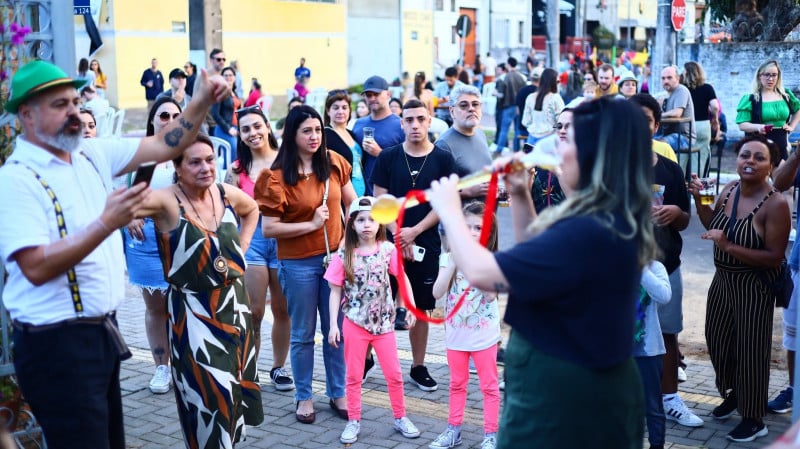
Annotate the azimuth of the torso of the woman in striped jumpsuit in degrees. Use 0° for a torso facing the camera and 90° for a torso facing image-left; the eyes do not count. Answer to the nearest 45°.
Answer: approximately 45°

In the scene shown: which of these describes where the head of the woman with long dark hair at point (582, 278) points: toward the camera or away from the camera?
away from the camera

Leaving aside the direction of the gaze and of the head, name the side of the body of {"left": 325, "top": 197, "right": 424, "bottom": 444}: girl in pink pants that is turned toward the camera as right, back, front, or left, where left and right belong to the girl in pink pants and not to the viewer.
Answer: front

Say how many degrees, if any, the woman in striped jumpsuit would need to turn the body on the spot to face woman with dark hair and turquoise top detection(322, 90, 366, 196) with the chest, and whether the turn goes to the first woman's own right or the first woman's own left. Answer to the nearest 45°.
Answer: approximately 90° to the first woman's own right

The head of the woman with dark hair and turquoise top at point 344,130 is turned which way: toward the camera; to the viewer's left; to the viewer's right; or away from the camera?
toward the camera

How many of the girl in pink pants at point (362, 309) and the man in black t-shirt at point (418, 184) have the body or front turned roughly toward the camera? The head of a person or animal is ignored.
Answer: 2

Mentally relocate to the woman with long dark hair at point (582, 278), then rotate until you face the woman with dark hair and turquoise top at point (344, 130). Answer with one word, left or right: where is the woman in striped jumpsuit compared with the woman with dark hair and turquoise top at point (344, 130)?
right

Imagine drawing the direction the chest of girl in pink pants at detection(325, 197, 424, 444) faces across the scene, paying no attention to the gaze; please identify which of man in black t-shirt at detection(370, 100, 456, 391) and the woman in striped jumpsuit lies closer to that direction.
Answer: the woman in striped jumpsuit

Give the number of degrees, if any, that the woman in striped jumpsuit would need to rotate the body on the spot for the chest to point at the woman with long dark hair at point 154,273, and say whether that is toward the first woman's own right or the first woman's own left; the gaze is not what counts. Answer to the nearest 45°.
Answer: approximately 45° to the first woman's own right

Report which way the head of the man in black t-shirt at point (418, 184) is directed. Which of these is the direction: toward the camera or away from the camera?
toward the camera

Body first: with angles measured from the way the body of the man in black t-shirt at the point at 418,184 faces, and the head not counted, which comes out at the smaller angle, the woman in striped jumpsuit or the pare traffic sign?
the woman in striped jumpsuit

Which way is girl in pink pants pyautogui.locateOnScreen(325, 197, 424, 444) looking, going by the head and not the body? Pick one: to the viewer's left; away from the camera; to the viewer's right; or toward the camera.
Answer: toward the camera

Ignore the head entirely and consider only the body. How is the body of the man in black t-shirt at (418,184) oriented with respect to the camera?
toward the camera

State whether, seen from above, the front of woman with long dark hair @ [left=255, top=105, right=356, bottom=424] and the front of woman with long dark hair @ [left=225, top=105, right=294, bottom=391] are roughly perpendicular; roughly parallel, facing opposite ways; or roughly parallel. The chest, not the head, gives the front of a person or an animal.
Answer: roughly parallel

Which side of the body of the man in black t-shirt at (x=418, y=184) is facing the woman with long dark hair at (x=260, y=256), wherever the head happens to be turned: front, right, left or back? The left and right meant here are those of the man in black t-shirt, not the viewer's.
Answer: right
